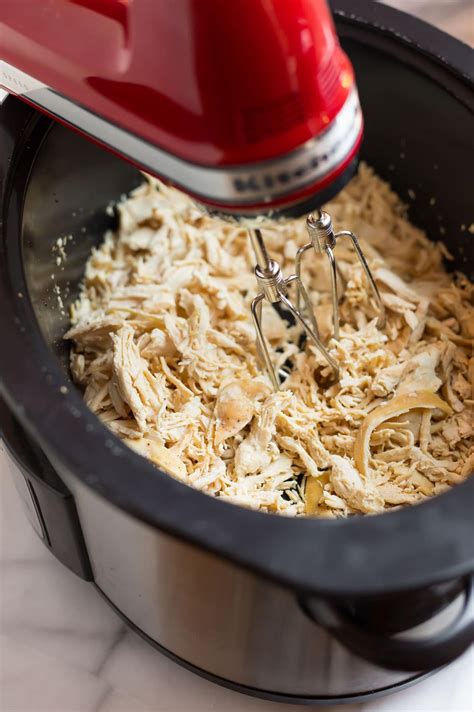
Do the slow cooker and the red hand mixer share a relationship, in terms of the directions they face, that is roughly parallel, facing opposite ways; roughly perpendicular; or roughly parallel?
roughly perpendicular

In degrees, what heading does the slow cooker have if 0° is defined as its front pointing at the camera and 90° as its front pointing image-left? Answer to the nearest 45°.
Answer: approximately 45°

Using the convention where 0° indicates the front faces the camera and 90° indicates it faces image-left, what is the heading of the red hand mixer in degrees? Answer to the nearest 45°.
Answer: approximately 315°
